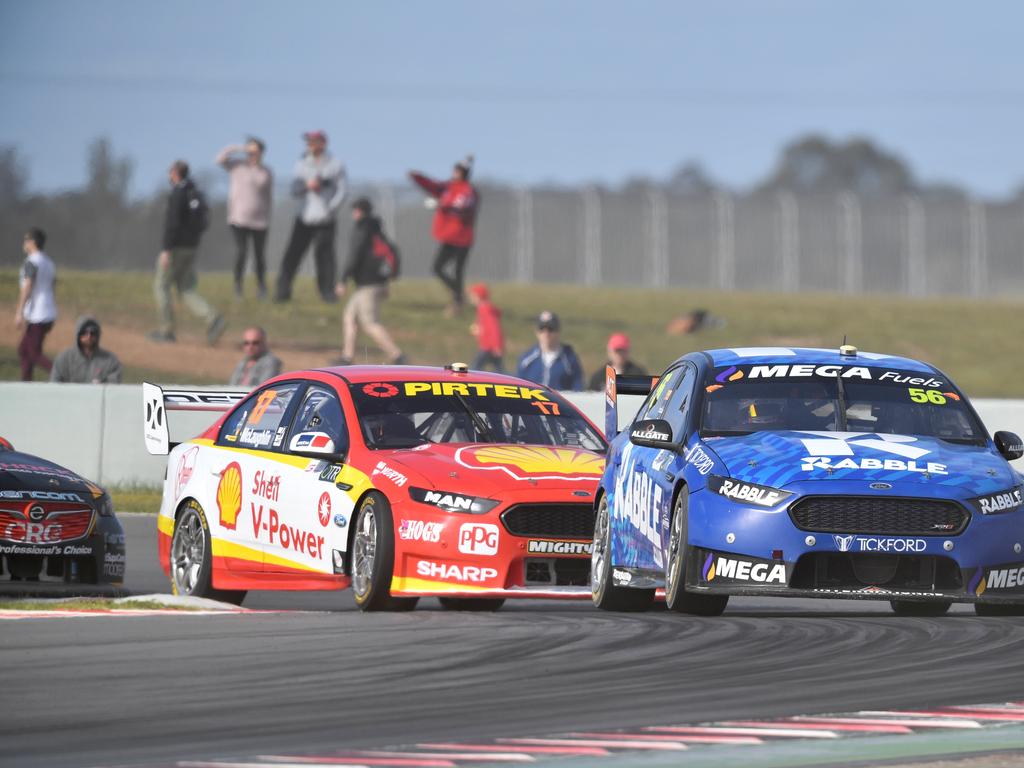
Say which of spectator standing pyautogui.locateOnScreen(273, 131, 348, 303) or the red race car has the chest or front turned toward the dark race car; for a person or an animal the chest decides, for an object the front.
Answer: the spectator standing

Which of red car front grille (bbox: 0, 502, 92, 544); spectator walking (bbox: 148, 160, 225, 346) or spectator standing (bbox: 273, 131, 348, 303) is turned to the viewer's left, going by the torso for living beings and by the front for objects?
spectator walking (bbox: 148, 160, 225, 346)

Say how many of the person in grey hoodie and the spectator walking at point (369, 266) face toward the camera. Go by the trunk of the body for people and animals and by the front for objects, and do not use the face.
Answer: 1

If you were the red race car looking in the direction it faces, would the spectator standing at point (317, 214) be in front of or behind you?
behind

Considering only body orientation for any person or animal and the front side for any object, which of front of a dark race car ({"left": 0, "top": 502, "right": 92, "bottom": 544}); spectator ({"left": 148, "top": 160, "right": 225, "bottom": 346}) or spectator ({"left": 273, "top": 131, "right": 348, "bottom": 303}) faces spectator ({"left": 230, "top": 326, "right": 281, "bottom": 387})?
spectator ({"left": 273, "top": 131, "right": 348, "bottom": 303})

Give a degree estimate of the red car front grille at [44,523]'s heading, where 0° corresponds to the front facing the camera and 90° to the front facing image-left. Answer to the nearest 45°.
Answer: approximately 0°

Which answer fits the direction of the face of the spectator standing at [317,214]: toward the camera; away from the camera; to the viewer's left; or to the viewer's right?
toward the camera

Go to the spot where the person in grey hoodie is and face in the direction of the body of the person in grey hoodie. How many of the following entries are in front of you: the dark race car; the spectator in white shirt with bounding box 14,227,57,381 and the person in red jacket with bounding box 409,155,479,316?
1

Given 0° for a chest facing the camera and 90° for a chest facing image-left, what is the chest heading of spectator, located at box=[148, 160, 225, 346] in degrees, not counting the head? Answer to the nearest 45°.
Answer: approximately 90°

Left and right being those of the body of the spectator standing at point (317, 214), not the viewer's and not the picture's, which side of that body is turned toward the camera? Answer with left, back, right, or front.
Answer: front

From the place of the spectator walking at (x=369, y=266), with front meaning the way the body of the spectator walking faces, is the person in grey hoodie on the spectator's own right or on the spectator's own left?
on the spectator's own left

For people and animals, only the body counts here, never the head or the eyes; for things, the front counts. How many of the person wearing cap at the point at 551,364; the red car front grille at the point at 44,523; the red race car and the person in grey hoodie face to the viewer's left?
0

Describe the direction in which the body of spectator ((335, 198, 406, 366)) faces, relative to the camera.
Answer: to the viewer's left

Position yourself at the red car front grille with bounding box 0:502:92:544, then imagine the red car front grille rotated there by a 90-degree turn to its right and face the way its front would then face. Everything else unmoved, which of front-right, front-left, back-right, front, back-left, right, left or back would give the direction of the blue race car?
back-left
